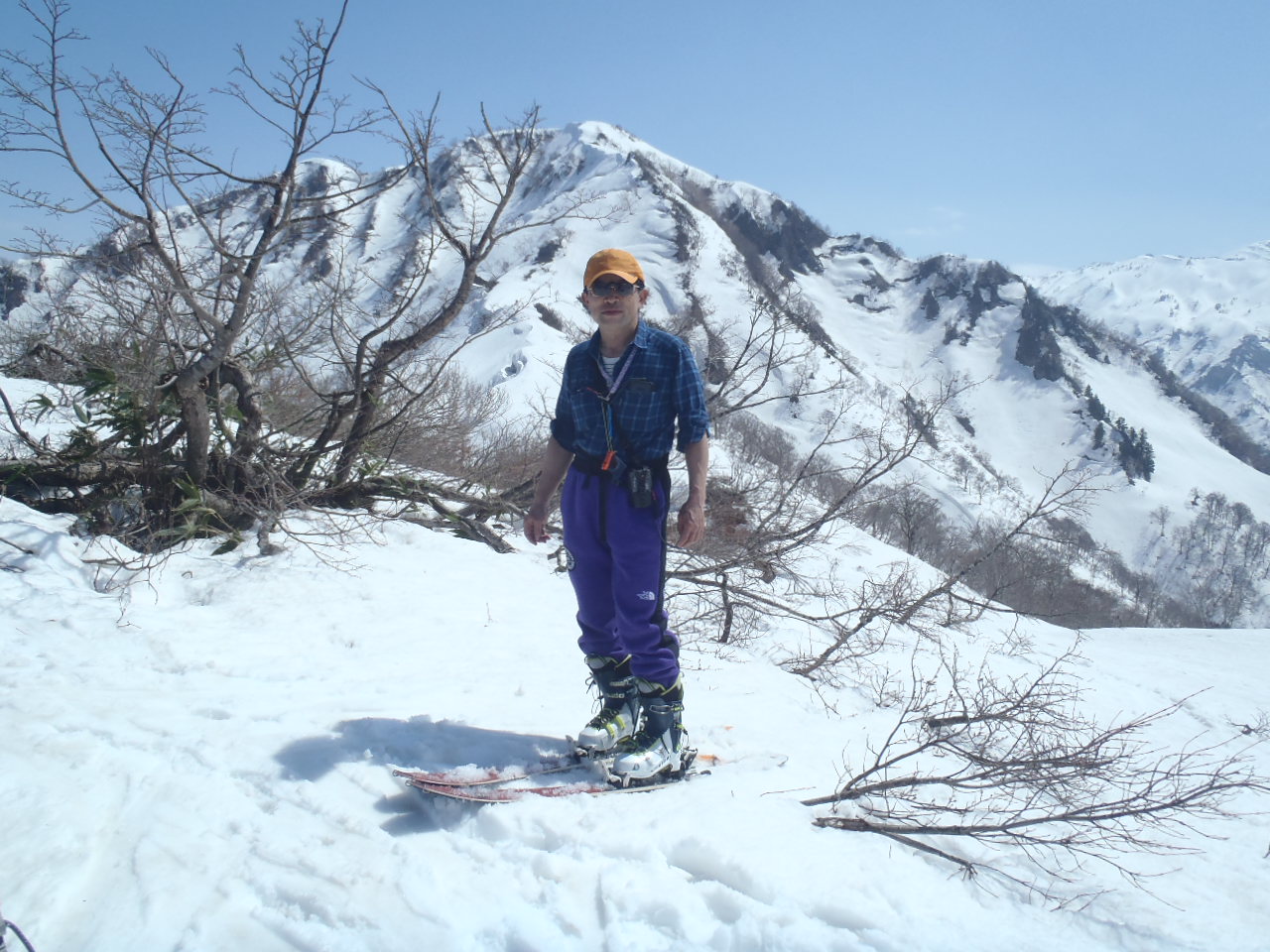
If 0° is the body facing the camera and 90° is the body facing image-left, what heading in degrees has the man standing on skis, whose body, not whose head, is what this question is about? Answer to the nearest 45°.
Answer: approximately 45°
